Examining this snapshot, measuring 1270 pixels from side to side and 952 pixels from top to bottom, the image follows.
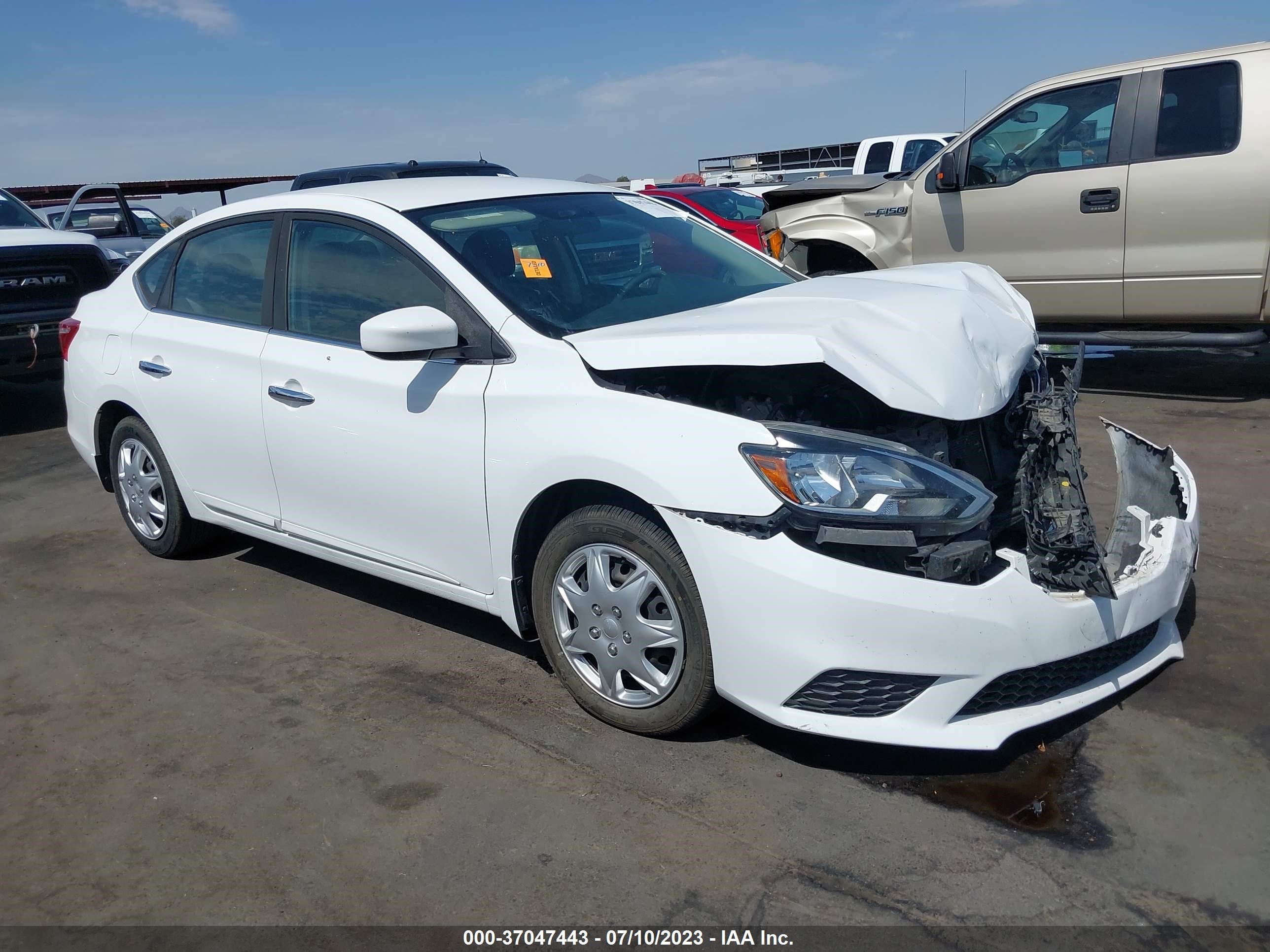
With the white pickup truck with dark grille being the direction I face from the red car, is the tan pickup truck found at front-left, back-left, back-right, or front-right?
front-left

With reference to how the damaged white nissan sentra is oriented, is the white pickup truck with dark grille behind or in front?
behind

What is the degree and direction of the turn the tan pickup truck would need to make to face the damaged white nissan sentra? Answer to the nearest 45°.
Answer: approximately 90° to its left

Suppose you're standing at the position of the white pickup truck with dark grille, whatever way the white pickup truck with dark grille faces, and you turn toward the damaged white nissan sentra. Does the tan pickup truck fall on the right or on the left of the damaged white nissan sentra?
left

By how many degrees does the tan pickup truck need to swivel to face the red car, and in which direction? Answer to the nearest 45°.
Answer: approximately 45° to its right

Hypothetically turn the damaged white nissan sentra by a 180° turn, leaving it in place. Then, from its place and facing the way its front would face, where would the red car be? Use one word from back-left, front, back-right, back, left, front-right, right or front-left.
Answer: front-right

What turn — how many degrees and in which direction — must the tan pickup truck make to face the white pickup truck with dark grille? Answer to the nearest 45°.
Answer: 0° — it already faces it

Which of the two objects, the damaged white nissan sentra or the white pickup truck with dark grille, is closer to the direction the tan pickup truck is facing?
the white pickup truck with dark grille

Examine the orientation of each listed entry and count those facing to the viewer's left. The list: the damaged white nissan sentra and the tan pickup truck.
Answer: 1

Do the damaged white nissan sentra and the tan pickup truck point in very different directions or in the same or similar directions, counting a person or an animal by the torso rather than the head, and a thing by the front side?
very different directions

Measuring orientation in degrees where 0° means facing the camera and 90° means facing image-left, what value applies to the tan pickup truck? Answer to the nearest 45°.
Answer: approximately 90°

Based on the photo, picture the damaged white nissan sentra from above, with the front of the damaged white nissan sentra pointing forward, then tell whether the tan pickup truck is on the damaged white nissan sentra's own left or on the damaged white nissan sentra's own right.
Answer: on the damaged white nissan sentra's own left
